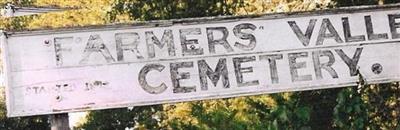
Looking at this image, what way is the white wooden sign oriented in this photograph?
toward the camera
